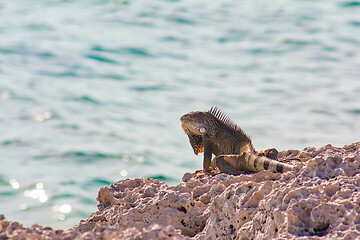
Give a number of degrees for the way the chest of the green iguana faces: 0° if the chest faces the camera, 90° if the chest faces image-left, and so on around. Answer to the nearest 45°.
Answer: approximately 90°
